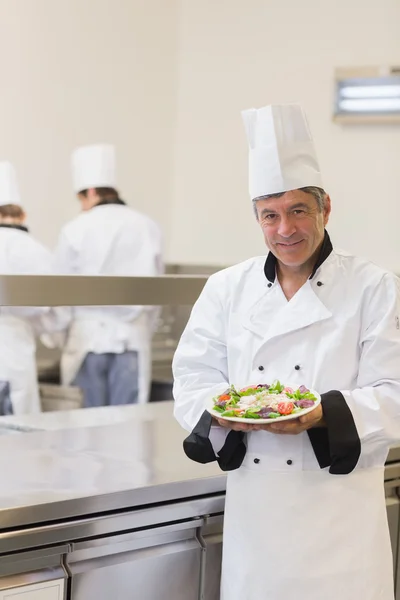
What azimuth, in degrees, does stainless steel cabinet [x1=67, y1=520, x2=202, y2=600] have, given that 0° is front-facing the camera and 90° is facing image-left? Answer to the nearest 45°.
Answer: approximately 315°

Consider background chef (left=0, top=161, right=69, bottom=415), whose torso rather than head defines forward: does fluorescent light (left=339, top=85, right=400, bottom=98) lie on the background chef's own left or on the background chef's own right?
on the background chef's own right

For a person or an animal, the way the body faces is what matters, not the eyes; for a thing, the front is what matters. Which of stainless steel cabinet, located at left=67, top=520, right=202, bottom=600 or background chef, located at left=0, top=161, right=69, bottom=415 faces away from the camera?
the background chef

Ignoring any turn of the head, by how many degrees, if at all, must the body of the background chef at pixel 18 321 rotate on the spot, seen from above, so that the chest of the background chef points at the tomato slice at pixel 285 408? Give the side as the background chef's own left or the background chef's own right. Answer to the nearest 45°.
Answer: approximately 180°

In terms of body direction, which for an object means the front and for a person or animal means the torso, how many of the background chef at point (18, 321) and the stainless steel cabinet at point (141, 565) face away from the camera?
1

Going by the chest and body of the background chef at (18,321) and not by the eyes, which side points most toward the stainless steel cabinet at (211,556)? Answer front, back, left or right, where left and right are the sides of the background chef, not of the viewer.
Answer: back

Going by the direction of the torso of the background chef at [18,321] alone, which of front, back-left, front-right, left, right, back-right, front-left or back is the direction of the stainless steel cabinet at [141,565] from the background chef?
back

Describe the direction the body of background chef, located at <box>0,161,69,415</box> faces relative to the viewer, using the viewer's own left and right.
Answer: facing away from the viewer

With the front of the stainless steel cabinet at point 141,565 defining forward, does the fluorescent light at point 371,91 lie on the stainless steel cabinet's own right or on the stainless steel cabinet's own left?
on the stainless steel cabinet's own left

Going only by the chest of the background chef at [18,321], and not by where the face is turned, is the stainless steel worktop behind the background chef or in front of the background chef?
behind

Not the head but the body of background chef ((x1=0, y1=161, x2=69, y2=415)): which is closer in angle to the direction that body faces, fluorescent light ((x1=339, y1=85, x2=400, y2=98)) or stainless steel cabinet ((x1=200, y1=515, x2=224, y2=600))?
the fluorescent light

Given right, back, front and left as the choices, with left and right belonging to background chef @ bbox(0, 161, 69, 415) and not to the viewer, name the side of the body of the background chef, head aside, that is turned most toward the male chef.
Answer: back

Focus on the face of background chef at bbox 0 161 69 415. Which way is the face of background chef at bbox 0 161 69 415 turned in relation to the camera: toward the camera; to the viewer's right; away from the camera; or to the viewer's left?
away from the camera
